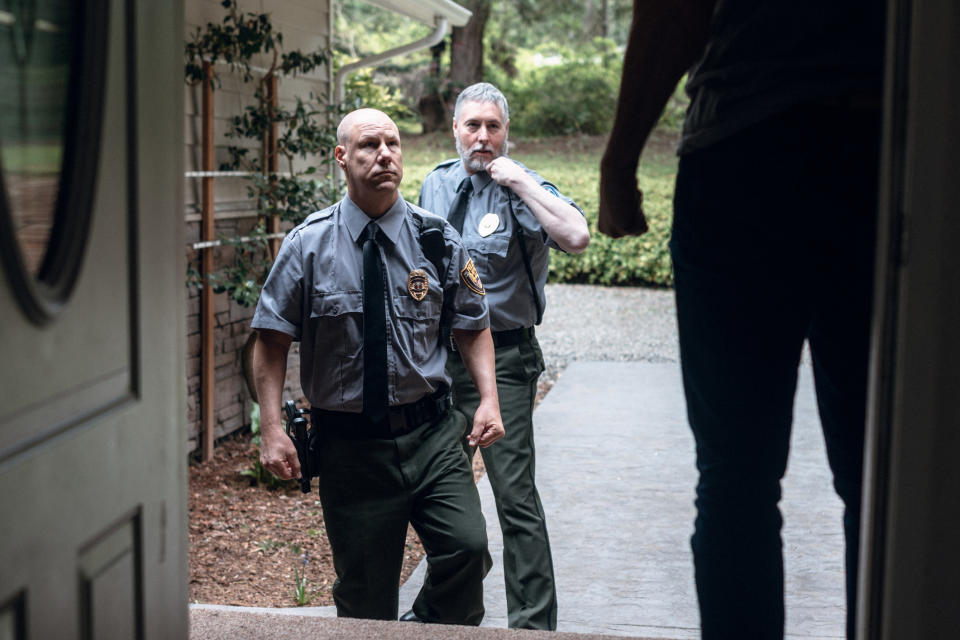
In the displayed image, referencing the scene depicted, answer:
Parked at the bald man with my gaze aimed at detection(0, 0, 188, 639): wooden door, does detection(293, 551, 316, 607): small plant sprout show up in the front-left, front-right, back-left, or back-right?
back-right

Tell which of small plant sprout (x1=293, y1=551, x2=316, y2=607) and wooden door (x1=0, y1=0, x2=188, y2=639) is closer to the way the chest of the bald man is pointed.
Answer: the wooden door

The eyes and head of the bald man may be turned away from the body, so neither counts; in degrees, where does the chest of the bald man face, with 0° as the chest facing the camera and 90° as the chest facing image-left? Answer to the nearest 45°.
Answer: approximately 0°

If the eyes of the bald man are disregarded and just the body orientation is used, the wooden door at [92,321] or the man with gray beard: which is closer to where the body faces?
the wooden door

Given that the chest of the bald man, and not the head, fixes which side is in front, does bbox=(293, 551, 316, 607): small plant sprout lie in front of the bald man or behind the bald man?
behind

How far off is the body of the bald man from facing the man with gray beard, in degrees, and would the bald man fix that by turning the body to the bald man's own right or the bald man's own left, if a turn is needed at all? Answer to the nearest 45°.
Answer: approximately 135° to the bald man's own left

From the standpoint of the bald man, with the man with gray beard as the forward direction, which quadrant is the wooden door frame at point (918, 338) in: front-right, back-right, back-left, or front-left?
back-right
